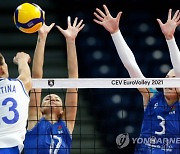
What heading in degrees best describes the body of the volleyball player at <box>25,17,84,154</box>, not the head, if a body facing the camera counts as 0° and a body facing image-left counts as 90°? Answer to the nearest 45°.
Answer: approximately 0°

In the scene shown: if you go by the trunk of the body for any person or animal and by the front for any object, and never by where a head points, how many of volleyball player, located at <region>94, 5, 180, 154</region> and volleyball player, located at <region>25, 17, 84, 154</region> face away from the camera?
0

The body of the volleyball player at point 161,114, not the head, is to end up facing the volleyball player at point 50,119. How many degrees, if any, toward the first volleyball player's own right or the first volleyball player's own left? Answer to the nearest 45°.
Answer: approximately 90° to the first volleyball player's own right

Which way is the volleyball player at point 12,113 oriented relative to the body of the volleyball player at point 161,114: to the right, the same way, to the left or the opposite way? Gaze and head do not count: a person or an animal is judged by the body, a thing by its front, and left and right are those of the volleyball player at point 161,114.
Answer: the opposite way

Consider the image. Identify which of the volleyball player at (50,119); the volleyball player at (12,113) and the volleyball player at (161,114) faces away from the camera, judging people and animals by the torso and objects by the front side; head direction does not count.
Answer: the volleyball player at (12,113)

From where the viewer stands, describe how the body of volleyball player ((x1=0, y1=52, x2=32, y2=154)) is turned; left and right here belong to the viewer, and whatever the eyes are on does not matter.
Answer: facing away from the viewer

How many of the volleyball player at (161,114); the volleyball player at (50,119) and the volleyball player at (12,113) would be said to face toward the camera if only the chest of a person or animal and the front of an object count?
2

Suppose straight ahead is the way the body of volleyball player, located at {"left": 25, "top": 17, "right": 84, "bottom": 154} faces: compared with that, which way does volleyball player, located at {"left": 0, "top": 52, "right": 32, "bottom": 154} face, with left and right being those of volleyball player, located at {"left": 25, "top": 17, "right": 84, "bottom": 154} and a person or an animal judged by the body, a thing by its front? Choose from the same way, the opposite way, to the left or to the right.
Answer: the opposite way

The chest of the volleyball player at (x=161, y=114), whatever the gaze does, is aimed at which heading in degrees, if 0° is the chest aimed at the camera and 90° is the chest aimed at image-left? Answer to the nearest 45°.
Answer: approximately 0°
